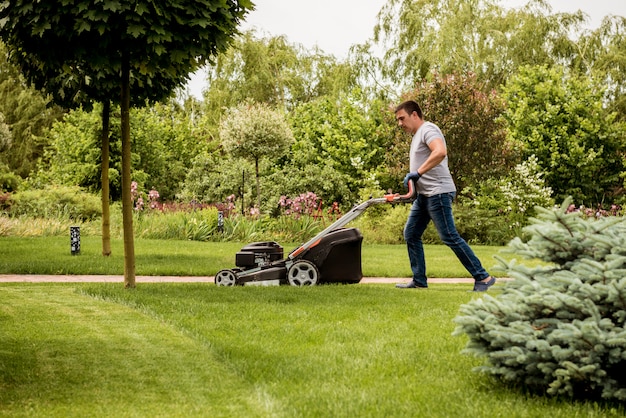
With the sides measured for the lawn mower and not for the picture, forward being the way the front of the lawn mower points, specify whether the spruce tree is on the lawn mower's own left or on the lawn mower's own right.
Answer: on the lawn mower's own left

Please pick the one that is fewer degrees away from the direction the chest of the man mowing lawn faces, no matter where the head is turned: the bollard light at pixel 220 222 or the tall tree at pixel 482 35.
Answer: the bollard light

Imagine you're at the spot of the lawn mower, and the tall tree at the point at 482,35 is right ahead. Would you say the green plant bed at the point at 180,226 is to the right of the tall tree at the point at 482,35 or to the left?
left

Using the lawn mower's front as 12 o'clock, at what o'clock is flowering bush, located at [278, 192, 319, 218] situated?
The flowering bush is roughly at 3 o'clock from the lawn mower.

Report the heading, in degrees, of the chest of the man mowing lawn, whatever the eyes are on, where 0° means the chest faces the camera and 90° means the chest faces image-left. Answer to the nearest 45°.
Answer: approximately 90°

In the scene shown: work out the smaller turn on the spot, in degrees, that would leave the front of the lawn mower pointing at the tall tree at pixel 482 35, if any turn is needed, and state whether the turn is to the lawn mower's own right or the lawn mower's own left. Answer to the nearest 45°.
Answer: approximately 90° to the lawn mower's own right

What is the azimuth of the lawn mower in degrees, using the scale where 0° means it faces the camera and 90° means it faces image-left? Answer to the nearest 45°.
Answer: approximately 90°

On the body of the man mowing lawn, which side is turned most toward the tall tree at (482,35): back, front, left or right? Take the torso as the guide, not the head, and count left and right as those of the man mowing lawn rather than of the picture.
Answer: right

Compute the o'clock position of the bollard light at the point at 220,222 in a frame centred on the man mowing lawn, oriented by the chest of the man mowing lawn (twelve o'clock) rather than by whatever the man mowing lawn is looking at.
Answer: The bollard light is roughly at 2 o'clock from the man mowing lawn.

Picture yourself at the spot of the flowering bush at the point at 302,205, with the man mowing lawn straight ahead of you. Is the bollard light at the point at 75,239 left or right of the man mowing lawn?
right
